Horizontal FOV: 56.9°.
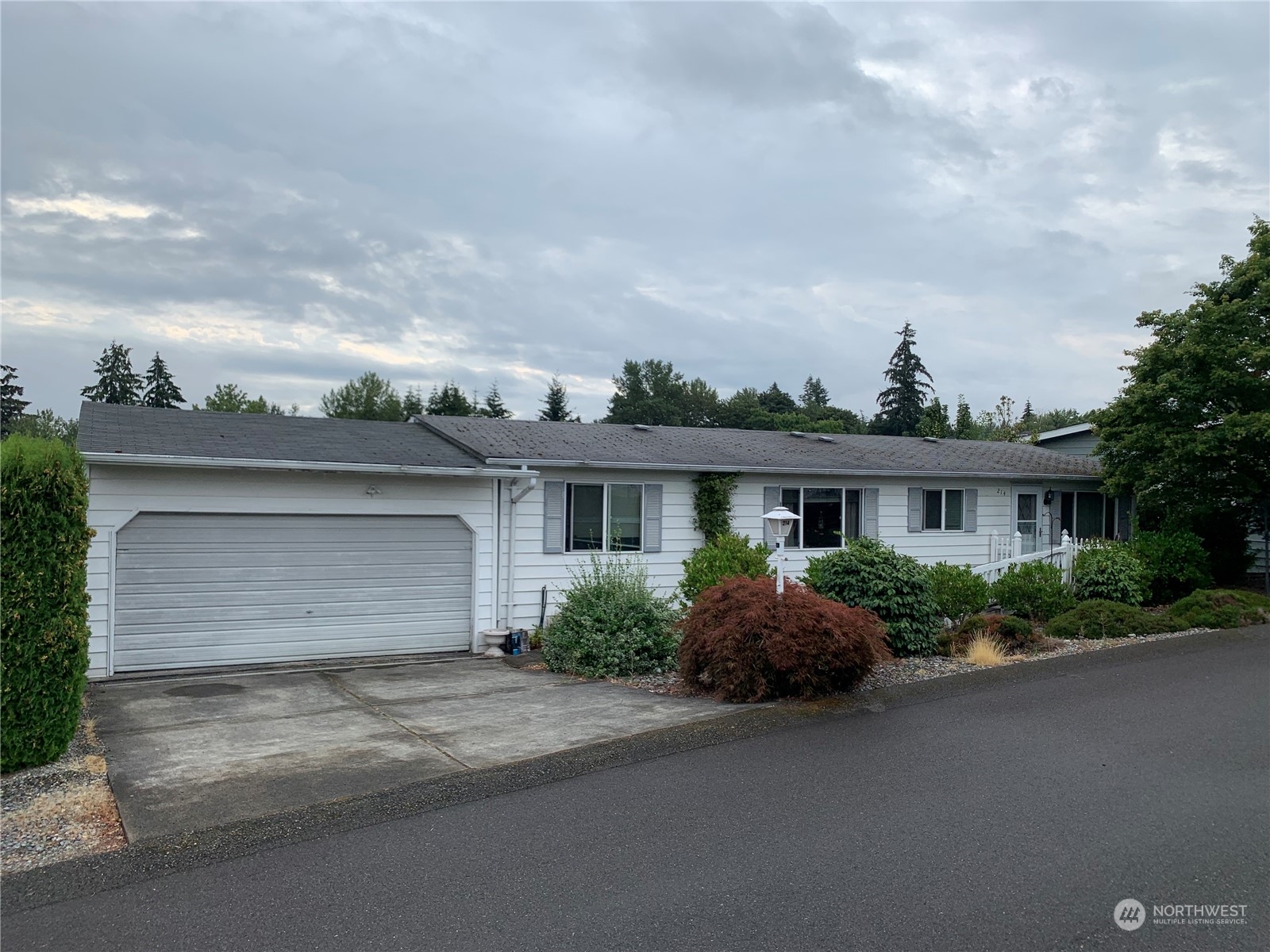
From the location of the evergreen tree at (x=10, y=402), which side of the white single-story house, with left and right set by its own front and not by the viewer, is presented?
back

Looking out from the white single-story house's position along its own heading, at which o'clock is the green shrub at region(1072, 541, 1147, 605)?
The green shrub is roughly at 10 o'clock from the white single-story house.

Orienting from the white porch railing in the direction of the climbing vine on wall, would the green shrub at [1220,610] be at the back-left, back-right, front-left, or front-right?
back-left

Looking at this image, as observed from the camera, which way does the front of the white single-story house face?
facing the viewer and to the right of the viewer

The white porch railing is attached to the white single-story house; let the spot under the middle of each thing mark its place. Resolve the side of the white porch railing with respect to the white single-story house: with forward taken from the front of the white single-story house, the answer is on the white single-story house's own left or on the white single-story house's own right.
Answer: on the white single-story house's own left

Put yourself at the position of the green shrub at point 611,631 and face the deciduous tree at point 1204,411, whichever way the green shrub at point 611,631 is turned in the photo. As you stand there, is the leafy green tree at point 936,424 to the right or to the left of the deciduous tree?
left

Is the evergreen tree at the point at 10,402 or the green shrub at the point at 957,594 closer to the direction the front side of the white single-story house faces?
the green shrub

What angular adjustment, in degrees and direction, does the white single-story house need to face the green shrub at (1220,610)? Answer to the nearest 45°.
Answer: approximately 45° to its left

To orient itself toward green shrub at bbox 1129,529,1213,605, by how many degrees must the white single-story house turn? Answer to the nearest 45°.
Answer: approximately 45° to its left

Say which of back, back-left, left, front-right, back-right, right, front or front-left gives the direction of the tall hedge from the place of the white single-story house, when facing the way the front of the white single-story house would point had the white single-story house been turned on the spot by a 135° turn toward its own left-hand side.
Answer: back

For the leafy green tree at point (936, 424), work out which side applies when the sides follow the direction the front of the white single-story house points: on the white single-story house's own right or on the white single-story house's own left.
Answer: on the white single-story house's own left

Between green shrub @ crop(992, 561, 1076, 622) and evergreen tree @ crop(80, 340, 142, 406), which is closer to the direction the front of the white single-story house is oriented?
the green shrub

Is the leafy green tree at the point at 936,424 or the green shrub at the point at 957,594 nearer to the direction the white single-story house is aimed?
the green shrub
